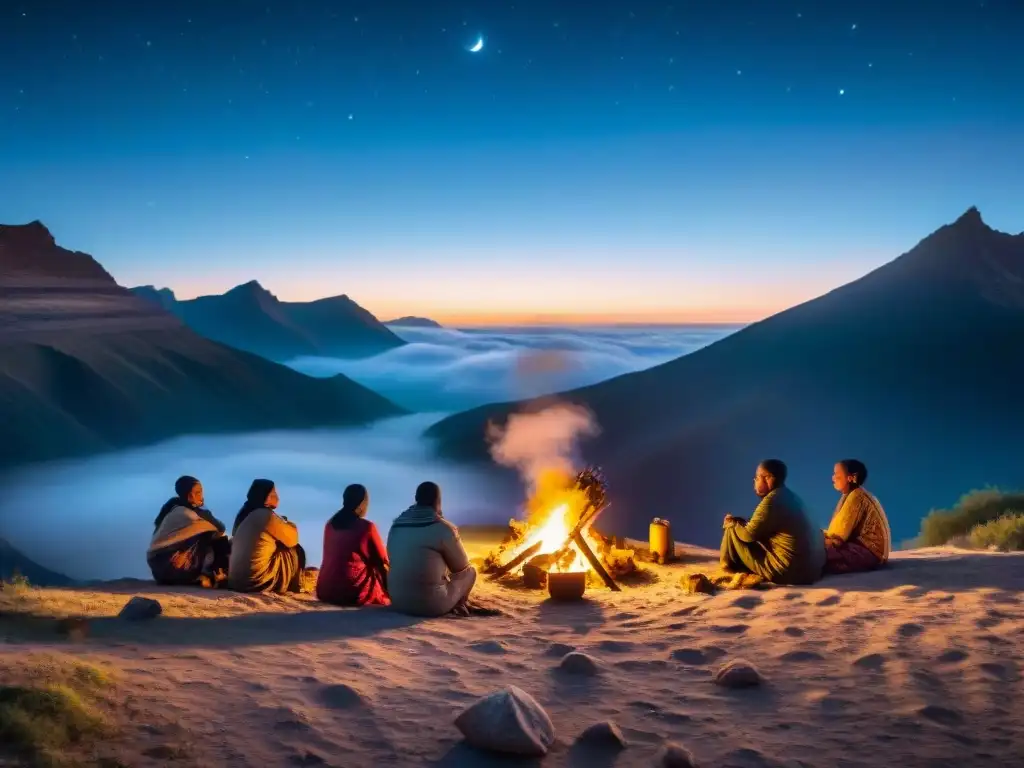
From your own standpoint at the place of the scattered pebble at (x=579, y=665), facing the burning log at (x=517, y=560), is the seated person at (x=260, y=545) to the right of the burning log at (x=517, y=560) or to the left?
left

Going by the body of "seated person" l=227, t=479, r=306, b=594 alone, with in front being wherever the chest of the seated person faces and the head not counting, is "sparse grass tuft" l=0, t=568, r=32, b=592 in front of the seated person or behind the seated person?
behind

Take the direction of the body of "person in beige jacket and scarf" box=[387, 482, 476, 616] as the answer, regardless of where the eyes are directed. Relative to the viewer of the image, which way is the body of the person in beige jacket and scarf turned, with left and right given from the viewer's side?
facing away from the viewer and to the right of the viewer

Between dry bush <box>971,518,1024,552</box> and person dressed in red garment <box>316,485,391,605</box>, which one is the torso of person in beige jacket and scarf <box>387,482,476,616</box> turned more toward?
the dry bush

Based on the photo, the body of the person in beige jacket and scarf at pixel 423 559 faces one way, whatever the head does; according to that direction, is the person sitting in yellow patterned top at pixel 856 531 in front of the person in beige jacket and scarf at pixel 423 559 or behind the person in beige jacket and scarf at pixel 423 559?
in front

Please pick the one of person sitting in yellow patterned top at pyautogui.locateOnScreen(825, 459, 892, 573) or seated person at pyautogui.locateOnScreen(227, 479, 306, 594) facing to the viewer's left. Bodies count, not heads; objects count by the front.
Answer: the person sitting in yellow patterned top

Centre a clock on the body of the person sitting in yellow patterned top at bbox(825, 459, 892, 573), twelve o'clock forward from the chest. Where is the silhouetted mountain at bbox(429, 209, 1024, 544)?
The silhouetted mountain is roughly at 3 o'clock from the person sitting in yellow patterned top.

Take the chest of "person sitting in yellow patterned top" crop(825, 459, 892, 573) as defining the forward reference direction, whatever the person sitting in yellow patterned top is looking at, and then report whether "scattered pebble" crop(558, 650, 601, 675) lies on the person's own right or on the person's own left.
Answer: on the person's own left

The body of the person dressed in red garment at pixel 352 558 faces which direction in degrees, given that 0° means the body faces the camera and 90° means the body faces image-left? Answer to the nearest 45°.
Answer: approximately 225°

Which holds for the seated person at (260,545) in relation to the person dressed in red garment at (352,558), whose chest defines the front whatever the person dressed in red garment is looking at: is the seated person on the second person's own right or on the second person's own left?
on the second person's own left

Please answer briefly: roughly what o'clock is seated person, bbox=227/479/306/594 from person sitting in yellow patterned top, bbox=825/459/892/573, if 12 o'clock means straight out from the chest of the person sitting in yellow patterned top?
The seated person is roughly at 11 o'clock from the person sitting in yellow patterned top.

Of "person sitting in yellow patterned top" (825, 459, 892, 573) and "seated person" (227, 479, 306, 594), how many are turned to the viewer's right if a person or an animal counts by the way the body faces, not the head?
1

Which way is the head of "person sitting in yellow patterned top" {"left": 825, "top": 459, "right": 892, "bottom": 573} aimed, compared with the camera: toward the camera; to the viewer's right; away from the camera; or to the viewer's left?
to the viewer's left

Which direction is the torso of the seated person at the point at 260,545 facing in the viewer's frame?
to the viewer's right

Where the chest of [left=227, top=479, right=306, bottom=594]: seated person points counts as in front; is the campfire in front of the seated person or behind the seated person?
in front

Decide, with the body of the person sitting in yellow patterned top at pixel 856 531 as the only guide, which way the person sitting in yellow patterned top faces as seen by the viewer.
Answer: to the viewer's left
